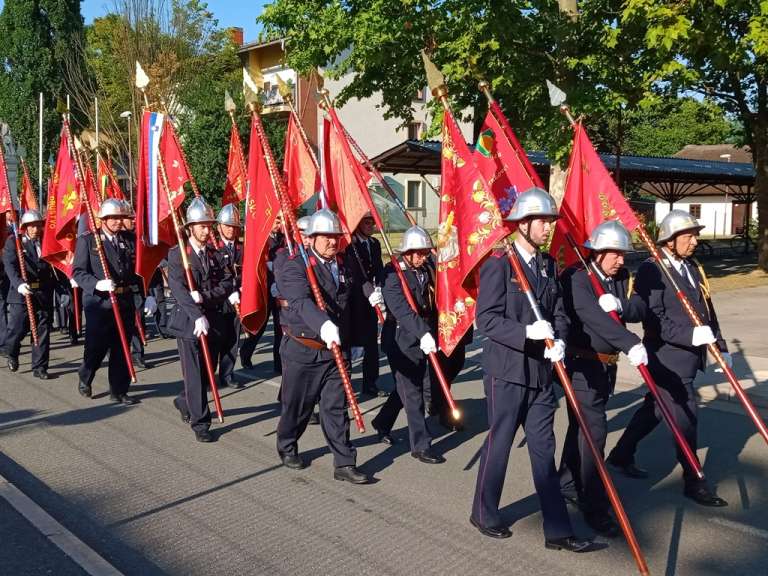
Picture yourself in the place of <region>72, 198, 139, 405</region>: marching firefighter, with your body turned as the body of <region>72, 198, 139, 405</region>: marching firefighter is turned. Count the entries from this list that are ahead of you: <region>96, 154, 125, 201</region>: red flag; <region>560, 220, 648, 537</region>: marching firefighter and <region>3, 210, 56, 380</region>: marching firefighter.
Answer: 1

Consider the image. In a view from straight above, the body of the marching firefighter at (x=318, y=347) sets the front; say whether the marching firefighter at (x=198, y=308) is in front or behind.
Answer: behind

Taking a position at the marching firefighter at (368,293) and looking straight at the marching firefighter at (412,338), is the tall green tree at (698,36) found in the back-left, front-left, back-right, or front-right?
back-left
